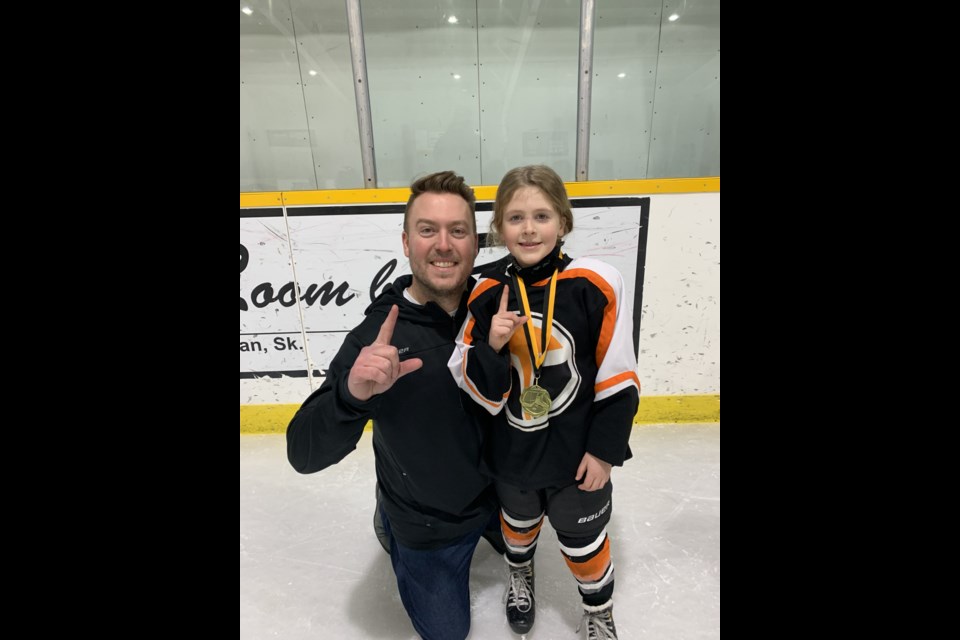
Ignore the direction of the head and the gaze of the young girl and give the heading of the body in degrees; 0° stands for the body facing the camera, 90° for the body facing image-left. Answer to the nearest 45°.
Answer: approximately 0°
